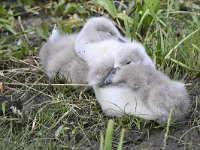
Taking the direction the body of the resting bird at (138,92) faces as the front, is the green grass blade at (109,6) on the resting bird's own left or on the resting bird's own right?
on the resting bird's own right

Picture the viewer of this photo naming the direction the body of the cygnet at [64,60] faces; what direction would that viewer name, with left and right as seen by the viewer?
facing to the right of the viewer

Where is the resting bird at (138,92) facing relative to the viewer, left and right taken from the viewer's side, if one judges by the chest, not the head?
facing to the left of the viewer

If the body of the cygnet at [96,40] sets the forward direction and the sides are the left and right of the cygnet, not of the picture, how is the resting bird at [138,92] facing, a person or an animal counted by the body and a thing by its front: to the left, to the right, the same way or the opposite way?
the opposite way
